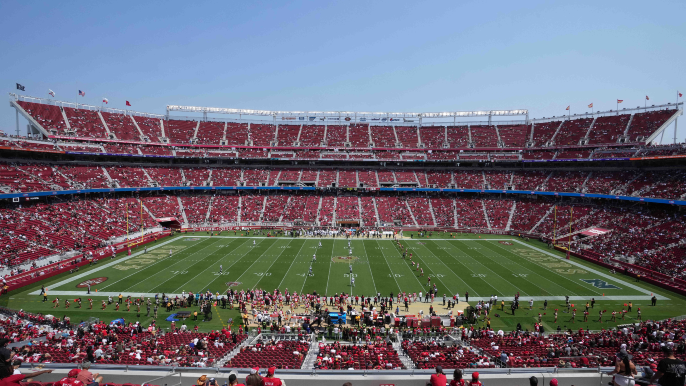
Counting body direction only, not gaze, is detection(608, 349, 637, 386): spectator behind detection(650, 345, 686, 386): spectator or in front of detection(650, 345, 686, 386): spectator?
in front

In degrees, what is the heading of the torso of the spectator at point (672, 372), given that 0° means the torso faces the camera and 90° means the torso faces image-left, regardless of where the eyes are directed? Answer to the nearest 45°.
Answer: approximately 135°

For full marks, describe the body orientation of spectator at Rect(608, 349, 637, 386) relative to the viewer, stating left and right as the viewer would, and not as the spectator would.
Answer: facing away from the viewer and to the left of the viewer

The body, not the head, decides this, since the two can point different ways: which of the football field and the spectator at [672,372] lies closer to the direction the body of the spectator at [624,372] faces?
the football field

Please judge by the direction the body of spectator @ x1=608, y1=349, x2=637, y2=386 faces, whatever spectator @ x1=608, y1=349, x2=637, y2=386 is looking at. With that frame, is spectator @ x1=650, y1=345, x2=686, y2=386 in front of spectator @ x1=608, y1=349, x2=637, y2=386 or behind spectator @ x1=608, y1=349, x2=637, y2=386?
behind
